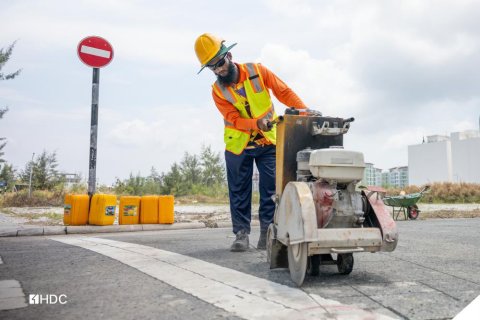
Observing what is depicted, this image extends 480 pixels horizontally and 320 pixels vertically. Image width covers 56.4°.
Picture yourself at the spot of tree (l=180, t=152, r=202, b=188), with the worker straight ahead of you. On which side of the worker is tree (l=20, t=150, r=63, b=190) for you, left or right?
right

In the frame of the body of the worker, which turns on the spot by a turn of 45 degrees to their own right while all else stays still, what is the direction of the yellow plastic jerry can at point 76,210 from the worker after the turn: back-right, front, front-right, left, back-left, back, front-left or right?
right

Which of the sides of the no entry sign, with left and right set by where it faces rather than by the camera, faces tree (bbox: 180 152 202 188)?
back

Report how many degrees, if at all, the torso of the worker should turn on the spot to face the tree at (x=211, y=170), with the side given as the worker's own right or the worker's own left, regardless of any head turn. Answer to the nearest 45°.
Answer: approximately 180°

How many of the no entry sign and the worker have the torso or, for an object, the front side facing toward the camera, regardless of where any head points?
2

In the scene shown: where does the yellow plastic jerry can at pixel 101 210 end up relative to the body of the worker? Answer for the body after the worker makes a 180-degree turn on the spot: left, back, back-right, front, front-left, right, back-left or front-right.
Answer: front-left

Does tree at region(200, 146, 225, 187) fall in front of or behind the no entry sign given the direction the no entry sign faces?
behind

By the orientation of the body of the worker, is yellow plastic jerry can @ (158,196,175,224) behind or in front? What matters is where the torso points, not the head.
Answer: behind

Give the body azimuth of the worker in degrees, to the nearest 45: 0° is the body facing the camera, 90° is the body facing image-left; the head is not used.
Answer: approximately 0°
